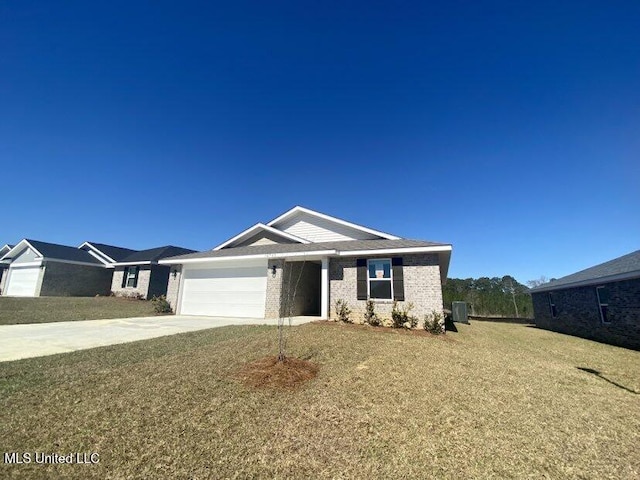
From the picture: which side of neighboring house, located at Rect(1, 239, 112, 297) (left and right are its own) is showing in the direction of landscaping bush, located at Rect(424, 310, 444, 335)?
left

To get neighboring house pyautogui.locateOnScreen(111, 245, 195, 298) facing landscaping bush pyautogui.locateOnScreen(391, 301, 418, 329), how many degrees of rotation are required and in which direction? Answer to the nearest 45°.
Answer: approximately 90° to its left

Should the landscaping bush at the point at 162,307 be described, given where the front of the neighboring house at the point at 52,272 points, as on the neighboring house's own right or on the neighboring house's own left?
on the neighboring house's own left

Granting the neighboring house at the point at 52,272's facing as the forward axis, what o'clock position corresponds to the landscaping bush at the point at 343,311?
The landscaping bush is roughly at 10 o'clock from the neighboring house.

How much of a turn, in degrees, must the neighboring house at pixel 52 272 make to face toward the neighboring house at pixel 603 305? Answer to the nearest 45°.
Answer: approximately 90° to its left

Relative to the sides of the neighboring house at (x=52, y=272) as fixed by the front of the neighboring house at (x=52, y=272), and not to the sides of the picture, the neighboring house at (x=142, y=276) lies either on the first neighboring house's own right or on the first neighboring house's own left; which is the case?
on the first neighboring house's own left

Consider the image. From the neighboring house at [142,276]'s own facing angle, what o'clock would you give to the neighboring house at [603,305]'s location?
the neighboring house at [603,305] is roughly at 9 o'clock from the neighboring house at [142,276].

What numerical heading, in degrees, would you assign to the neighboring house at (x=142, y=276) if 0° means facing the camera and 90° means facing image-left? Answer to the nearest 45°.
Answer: approximately 45°

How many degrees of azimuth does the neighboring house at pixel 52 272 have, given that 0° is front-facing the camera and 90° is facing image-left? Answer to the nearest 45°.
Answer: approximately 45°
